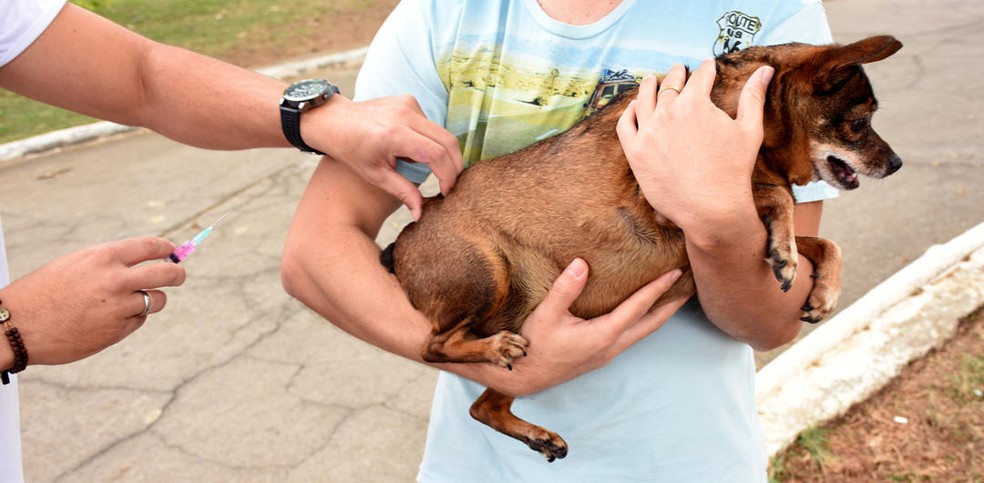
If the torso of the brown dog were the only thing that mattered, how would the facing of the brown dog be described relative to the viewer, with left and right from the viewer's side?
facing to the right of the viewer

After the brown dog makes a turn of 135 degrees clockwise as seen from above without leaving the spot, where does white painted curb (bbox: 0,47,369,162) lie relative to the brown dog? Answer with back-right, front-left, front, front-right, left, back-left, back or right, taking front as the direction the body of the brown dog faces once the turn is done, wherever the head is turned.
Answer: right

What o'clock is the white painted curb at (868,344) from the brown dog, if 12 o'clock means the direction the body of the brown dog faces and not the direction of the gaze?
The white painted curb is roughly at 10 o'clock from the brown dog.
